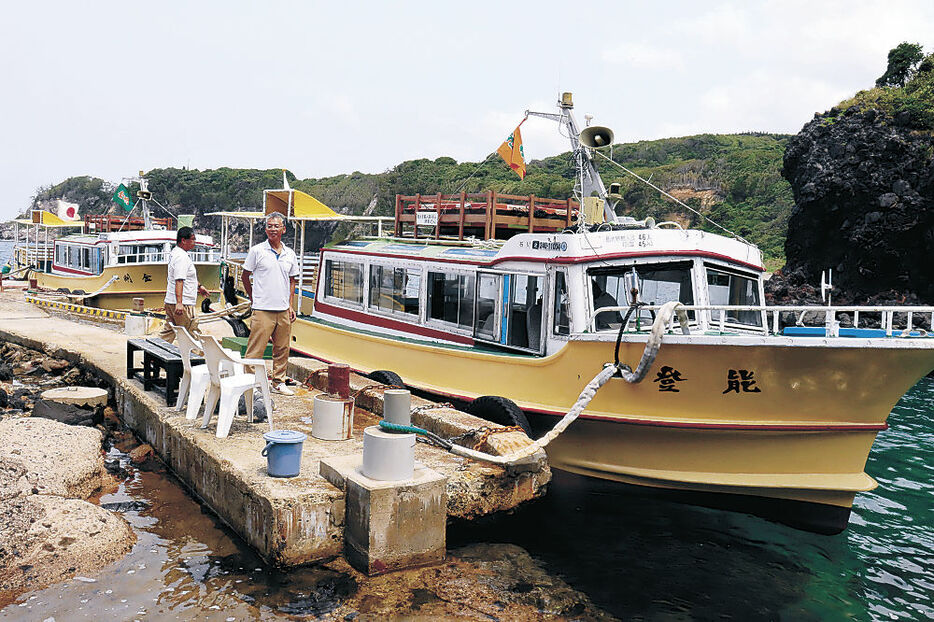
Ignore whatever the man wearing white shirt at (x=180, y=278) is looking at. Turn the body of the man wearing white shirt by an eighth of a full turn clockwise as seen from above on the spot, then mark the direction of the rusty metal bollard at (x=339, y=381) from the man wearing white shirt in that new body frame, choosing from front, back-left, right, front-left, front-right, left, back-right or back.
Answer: front

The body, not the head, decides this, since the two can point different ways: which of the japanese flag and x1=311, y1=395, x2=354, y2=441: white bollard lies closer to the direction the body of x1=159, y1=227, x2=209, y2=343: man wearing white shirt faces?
the white bollard

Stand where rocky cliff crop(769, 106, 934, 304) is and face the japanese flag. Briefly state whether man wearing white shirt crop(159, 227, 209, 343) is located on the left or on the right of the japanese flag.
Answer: left

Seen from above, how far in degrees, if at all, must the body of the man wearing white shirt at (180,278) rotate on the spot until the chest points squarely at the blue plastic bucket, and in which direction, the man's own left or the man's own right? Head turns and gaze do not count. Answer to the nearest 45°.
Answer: approximately 90° to the man's own right

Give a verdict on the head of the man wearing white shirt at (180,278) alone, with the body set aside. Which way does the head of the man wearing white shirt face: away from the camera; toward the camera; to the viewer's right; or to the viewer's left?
to the viewer's right

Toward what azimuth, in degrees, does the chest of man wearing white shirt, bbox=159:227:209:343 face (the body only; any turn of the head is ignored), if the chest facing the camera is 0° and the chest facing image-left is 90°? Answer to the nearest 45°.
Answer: approximately 270°
